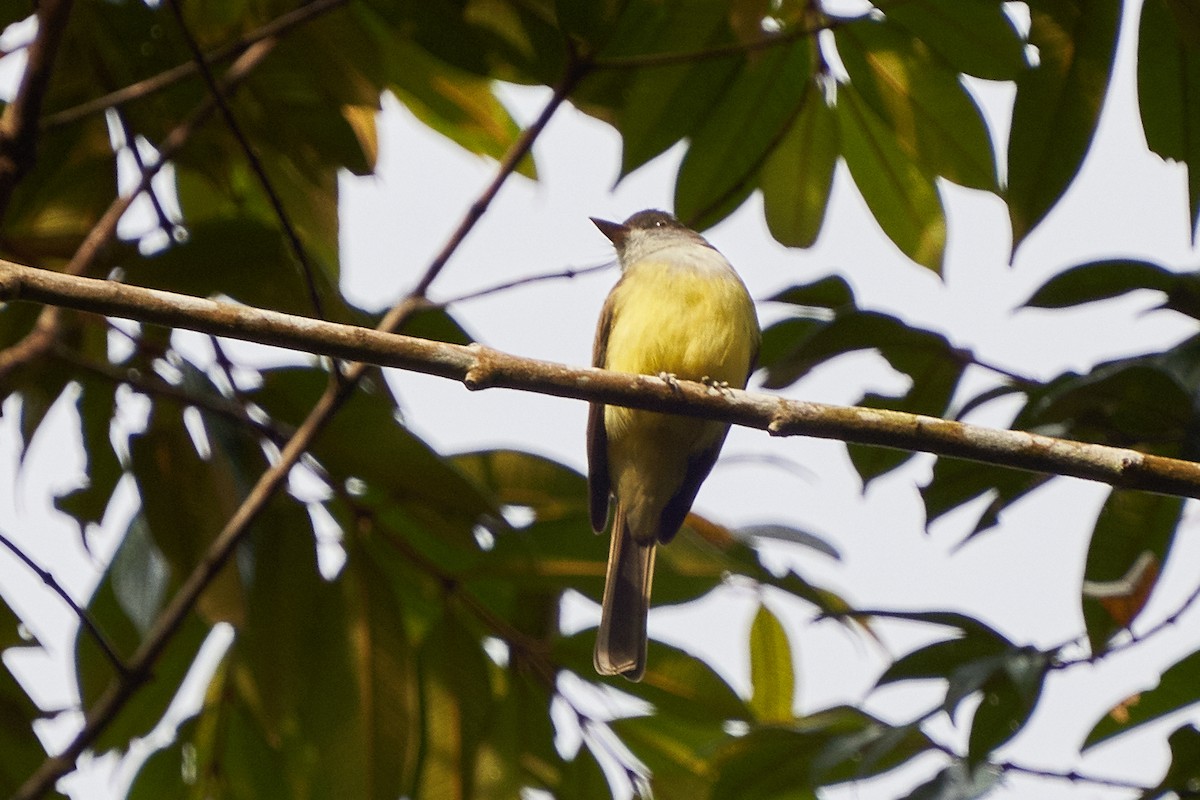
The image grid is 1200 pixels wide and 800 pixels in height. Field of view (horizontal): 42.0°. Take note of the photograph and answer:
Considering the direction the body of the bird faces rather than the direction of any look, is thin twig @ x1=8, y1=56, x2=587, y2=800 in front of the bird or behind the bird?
in front

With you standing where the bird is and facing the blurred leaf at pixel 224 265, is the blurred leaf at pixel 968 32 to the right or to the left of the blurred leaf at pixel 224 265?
right

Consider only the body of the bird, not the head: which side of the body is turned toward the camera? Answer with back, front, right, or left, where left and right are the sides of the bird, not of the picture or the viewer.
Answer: front
